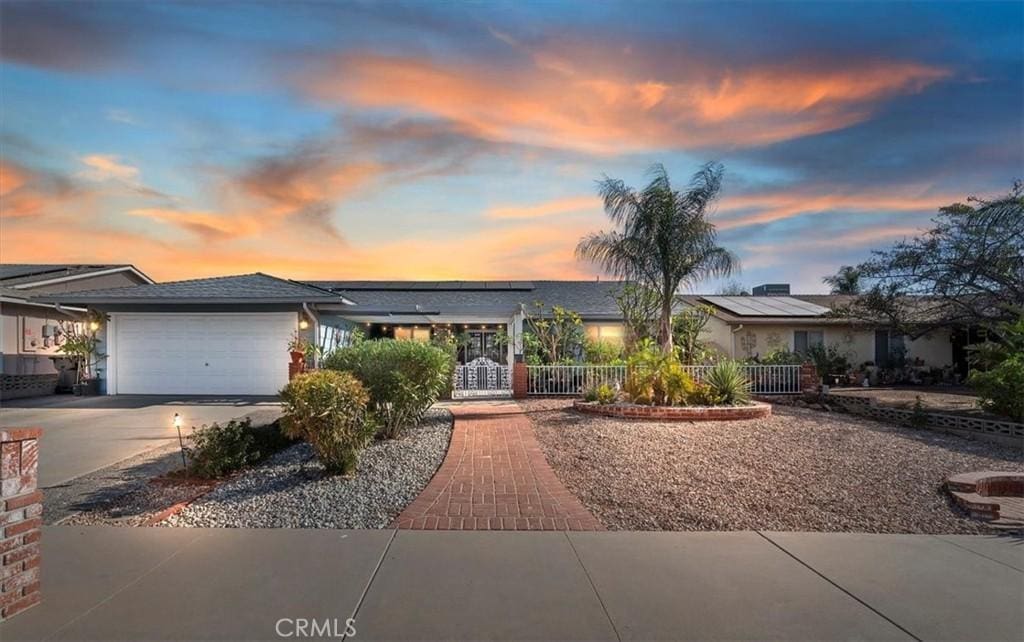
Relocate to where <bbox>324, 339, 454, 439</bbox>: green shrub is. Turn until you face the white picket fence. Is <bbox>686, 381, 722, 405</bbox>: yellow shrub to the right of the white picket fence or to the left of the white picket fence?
right

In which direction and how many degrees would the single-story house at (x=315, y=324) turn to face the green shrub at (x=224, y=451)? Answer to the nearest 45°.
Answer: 0° — it already faces it

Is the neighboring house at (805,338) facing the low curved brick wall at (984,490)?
yes

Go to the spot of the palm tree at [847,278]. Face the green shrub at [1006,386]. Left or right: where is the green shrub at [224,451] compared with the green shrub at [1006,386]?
right

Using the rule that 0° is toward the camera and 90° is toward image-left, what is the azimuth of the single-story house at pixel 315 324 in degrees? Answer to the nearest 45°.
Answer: approximately 0°

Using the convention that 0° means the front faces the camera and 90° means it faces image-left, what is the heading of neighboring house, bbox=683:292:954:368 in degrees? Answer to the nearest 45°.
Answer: approximately 0°
